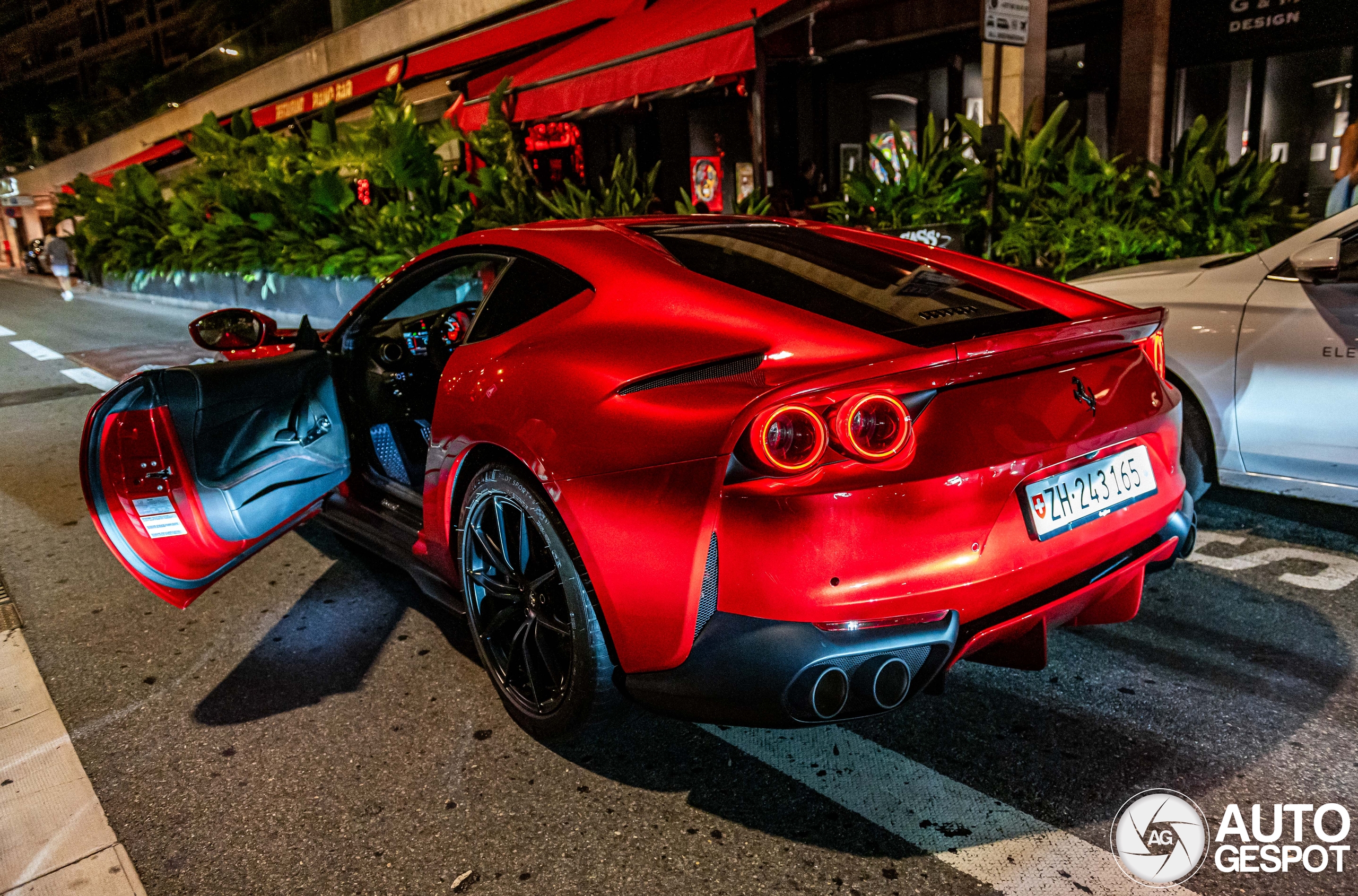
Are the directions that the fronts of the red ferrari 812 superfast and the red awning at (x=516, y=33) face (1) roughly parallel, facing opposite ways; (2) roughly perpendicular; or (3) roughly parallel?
roughly perpendicular

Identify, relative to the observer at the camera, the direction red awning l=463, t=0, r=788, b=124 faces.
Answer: facing the viewer and to the left of the viewer

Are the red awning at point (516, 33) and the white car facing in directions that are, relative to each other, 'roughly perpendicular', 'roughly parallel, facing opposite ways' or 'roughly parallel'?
roughly perpendicular

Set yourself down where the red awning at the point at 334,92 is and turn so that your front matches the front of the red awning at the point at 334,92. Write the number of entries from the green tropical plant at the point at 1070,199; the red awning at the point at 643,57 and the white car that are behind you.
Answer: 0

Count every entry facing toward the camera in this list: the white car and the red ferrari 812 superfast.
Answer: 0

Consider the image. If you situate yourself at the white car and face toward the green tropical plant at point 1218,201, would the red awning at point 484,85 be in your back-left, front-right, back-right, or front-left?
front-left

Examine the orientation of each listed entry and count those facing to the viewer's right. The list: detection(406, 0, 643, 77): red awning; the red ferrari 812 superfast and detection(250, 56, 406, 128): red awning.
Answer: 0

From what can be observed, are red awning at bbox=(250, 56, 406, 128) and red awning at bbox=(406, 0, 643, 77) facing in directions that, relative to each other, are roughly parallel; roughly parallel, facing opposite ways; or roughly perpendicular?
roughly parallel

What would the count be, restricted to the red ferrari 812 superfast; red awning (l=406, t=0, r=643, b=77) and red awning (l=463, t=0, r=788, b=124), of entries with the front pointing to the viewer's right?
0

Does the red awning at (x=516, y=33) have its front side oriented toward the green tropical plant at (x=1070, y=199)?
no

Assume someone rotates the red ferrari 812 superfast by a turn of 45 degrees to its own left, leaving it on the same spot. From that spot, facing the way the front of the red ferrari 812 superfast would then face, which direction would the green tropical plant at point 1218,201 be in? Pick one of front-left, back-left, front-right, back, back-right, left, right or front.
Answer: back-right

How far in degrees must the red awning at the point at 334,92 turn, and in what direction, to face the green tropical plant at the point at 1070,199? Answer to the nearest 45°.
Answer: approximately 45° to its left

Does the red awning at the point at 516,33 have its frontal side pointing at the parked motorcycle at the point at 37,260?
no

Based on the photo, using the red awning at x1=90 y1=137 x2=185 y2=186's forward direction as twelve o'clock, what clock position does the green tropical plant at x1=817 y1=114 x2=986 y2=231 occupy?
The green tropical plant is roughly at 10 o'clock from the red awning.

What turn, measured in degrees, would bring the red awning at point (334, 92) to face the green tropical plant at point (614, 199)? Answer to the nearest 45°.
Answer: approximately 45° to its left

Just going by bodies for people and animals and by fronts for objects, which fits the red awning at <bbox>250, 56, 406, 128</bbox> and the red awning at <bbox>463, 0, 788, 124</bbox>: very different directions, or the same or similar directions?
same or similar directions

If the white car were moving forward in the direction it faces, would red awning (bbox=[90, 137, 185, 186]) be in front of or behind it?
in front
